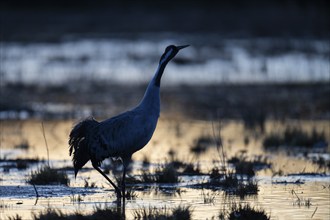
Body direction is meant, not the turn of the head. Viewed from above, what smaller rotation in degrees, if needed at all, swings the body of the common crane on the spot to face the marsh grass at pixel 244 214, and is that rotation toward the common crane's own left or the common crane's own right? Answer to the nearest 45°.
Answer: approximately 45° to the common crane's own right

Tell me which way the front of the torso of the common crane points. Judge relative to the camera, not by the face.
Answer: to the viewer's right

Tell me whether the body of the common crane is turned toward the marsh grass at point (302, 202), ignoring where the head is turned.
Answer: yes

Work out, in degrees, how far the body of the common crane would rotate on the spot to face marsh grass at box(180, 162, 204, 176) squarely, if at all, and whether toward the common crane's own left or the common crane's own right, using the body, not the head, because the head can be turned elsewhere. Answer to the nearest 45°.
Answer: approximately 45° to the common crane's own left

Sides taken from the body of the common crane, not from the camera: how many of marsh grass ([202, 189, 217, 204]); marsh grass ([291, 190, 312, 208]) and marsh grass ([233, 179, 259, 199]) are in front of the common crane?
3

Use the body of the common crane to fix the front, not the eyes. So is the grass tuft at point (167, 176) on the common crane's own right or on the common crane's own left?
on the common crane's own left

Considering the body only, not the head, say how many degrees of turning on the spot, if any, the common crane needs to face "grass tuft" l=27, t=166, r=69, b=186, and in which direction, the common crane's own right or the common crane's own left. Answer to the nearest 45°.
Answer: approximately 135° to the common crane's own left

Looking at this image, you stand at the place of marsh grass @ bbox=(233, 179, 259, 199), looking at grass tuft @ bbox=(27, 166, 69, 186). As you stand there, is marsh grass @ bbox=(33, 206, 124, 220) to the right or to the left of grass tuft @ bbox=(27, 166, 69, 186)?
left

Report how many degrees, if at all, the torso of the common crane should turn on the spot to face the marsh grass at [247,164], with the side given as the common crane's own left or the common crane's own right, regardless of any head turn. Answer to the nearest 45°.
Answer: approximately 45° to the common crane's own left
